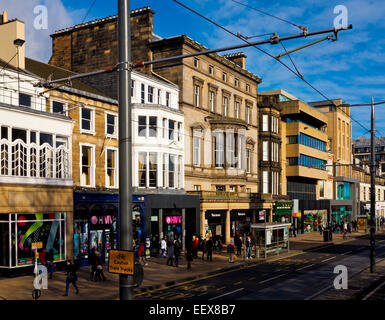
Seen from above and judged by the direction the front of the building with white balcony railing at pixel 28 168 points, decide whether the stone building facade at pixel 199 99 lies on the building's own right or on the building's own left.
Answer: on the building's own left

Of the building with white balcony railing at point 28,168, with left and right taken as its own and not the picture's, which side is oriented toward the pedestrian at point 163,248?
left

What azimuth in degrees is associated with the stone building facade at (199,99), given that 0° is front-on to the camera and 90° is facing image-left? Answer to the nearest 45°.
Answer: approximately 315°

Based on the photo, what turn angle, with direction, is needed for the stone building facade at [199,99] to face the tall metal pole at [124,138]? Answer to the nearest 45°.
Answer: approximately 45° to its right

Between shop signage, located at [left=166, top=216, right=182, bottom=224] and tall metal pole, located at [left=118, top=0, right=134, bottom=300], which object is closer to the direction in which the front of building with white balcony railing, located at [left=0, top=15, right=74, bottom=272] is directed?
the tall metal pole

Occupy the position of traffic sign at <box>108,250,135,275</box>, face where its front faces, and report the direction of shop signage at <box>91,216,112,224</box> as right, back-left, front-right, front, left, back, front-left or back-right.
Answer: back

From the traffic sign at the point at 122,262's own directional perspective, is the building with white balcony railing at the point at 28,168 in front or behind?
behind
